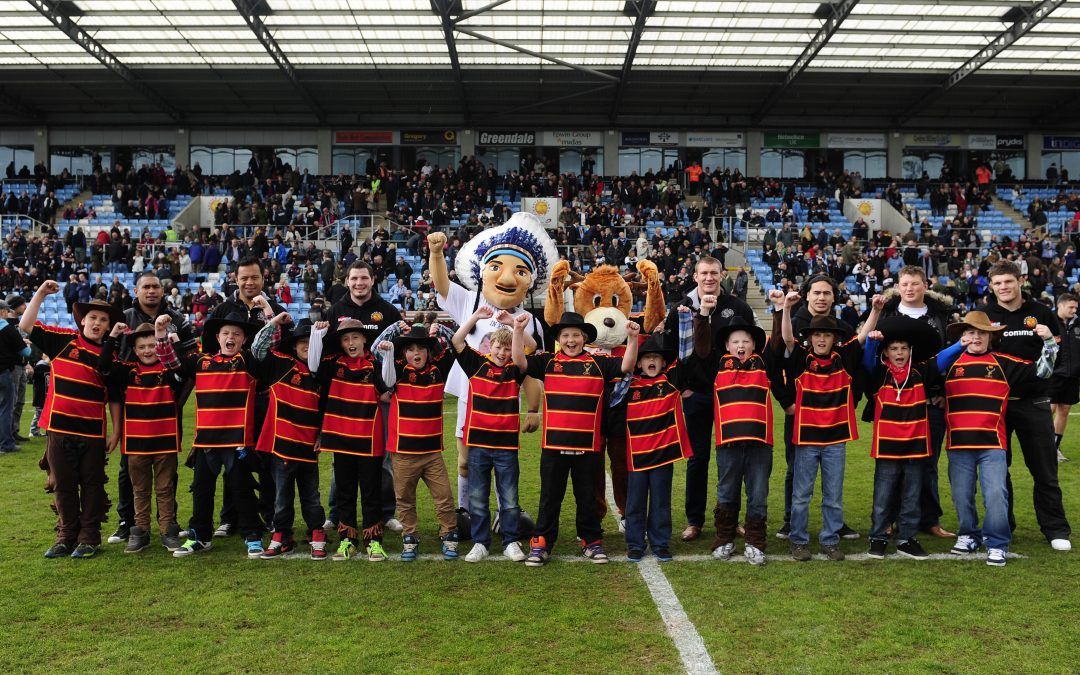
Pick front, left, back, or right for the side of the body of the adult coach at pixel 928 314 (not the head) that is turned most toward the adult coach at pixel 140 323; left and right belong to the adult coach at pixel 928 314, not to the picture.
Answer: right

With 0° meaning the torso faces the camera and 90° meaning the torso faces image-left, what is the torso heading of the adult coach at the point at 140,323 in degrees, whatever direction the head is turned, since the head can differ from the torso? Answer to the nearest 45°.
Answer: approximately 0°

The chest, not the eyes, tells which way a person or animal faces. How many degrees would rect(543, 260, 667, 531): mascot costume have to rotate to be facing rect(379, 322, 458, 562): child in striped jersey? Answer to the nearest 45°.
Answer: approximately 45° to its right

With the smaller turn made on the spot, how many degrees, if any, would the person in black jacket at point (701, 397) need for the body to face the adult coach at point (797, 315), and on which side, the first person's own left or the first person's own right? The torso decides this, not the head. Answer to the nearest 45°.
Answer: approximately 90° to the first person's own left

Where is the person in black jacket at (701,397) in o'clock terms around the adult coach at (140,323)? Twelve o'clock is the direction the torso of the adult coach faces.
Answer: The person in black jacket is roughly at 10 o'clock from the adult coach.

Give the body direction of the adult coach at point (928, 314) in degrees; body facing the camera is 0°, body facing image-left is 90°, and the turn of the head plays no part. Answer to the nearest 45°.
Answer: approximately 0°

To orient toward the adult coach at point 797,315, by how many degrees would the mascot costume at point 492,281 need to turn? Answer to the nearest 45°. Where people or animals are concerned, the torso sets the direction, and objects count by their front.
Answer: approximately 90° to its left
